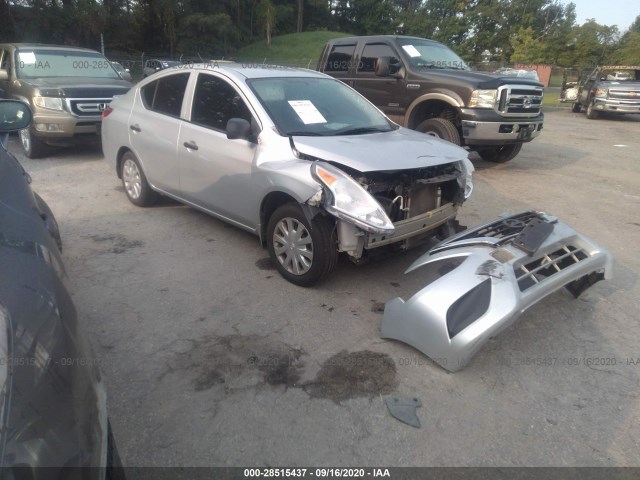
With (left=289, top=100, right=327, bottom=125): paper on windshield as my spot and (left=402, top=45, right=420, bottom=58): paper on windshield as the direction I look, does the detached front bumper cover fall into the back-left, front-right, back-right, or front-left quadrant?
back-right

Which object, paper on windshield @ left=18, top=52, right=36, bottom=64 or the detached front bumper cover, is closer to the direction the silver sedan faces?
the detached front bumper cover

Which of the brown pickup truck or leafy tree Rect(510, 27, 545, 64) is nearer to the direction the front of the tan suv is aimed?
the brown pickup truck

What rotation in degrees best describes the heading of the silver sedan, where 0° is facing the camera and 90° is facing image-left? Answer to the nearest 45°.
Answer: approximately 315°

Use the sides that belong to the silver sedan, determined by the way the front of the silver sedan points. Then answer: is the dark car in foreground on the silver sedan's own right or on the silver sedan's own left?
on the silver sedan's own right

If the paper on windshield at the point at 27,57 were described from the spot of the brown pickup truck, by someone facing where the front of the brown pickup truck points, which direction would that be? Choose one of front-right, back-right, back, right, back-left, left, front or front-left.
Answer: back-right

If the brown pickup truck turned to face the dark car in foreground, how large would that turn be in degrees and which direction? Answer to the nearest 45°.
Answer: approximately 45° to its right

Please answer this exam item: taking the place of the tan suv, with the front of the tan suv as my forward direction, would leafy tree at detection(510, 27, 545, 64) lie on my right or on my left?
on my left

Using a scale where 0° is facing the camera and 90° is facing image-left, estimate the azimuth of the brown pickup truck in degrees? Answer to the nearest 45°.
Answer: approximately 315°

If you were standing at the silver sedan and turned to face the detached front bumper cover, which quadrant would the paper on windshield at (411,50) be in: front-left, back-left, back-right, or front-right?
back-left

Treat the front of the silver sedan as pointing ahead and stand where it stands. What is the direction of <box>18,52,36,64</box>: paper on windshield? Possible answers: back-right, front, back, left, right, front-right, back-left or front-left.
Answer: back
